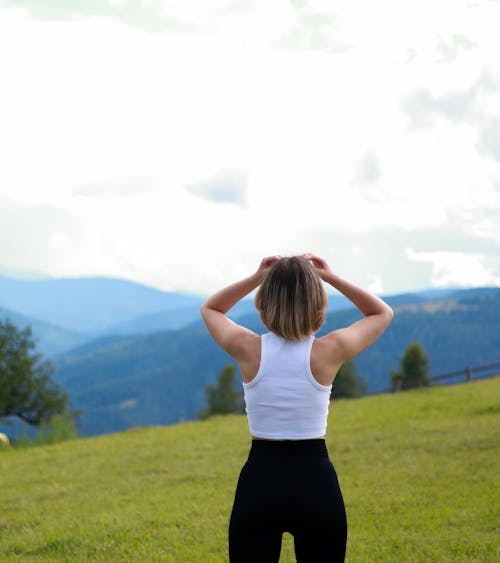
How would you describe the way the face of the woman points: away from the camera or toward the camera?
away from the camera

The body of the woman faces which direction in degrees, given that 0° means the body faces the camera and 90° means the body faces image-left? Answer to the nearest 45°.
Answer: approximately 180°
